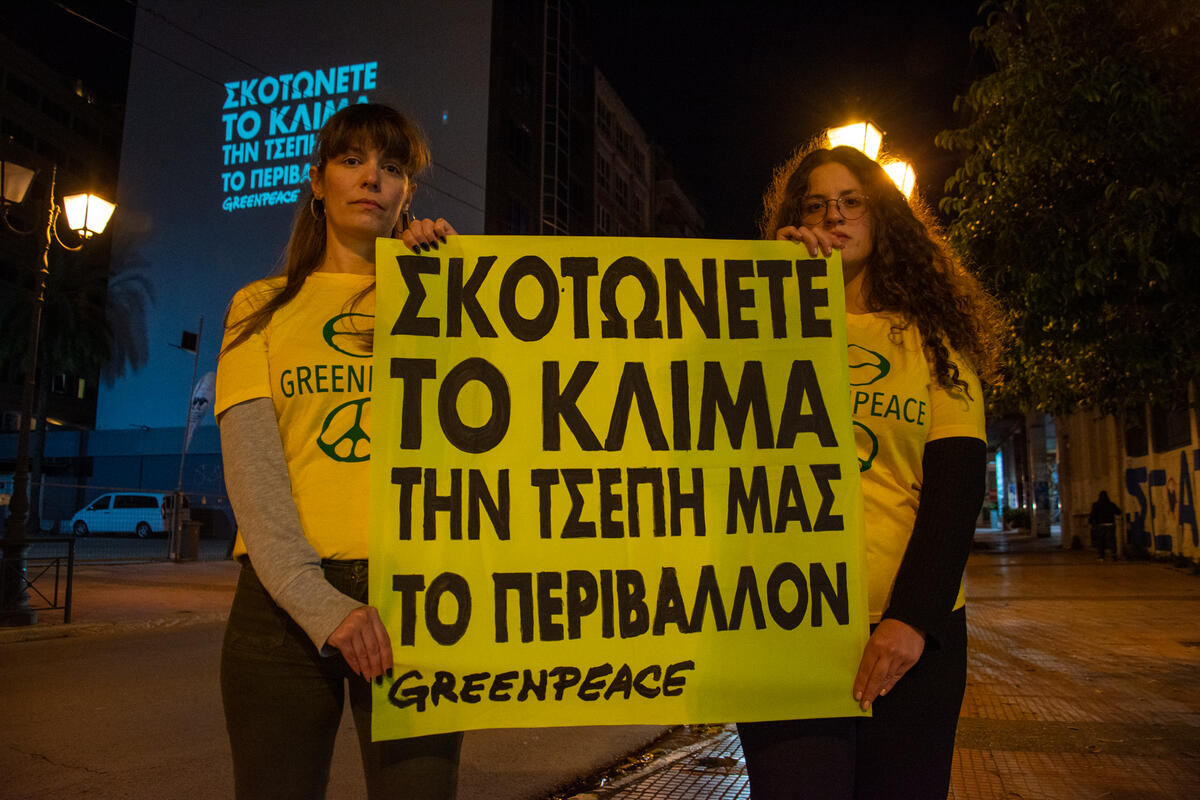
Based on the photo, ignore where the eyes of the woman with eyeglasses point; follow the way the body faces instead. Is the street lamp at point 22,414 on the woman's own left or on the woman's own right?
on the woman's own right

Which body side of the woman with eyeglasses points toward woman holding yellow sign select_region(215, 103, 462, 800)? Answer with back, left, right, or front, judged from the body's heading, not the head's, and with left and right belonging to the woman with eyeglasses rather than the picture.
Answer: right

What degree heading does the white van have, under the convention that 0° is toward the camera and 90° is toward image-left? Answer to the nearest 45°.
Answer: approximately 90°

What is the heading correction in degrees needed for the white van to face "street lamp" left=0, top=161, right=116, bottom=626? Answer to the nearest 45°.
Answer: approximately 90° to its left

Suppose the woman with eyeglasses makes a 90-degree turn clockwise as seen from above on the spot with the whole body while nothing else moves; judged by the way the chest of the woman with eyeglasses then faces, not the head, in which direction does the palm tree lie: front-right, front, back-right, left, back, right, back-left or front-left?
front-right

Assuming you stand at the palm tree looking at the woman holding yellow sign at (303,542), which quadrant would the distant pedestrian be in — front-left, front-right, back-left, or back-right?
front-left

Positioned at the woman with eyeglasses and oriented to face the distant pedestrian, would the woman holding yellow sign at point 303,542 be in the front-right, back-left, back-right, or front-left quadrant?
back-left

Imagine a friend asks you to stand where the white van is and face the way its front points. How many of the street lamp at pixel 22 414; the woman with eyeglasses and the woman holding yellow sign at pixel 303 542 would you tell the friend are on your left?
3

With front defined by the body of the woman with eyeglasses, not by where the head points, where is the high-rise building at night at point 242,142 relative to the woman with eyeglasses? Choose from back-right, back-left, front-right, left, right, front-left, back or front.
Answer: back-right

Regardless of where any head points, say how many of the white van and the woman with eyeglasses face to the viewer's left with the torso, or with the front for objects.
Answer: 1

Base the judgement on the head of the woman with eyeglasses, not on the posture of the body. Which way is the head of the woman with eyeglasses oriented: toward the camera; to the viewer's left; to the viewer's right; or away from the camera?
toward the camera

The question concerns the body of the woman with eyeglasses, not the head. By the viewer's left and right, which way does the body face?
facing the viewer

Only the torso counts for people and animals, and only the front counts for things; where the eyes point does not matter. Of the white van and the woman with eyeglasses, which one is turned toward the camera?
the woman with eyeglasses

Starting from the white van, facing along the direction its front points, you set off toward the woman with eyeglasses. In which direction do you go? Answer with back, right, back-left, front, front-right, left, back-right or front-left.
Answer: left

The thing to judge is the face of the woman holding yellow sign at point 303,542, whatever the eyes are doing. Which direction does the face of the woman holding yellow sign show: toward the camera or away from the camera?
toward the camera
